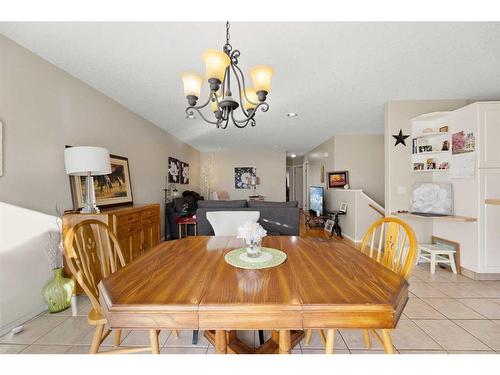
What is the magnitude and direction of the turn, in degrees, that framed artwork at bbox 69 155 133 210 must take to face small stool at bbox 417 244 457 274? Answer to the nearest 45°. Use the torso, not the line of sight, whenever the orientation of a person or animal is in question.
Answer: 0° — it already faces it

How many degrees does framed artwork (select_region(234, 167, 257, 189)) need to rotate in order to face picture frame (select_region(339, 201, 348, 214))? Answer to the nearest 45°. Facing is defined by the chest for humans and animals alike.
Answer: approximately 45° to its left

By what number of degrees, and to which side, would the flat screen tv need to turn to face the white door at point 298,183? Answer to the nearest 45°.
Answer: approximately 135° to its right

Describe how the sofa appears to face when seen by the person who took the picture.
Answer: facing away from the viewer

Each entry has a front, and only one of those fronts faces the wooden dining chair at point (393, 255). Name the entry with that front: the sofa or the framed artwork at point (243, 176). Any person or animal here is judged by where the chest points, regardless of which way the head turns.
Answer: the framed artwork

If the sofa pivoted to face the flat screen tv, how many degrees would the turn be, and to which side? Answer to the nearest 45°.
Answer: approximately 45° to its right

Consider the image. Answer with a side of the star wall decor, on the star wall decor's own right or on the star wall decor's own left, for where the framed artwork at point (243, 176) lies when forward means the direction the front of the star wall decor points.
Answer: on the star wall decor's own right

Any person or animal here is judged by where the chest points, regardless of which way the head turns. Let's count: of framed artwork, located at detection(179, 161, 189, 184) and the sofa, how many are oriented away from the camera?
1
